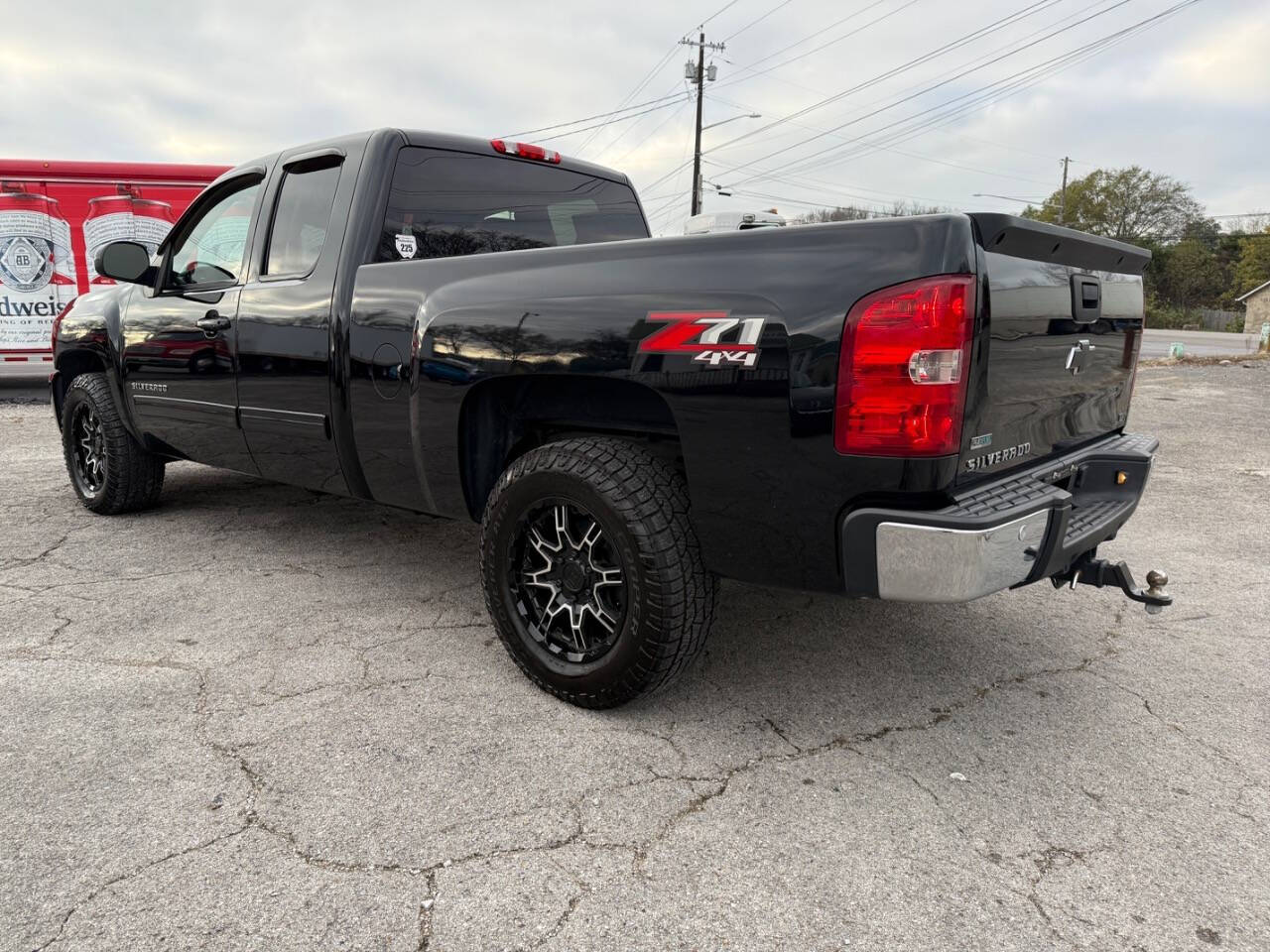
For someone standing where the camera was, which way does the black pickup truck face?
facing away from the viewer and to the left of the viewer

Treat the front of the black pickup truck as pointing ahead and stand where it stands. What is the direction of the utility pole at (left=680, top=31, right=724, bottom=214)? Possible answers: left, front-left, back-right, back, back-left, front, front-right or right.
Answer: front-right

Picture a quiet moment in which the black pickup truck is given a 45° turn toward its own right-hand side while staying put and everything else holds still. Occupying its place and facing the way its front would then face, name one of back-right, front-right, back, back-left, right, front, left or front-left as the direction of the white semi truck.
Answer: front
